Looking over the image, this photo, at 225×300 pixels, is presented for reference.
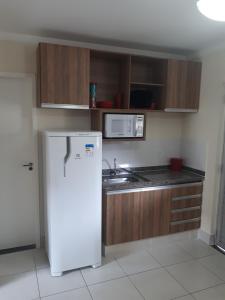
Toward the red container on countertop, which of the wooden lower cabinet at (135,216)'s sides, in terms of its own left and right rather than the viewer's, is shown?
left

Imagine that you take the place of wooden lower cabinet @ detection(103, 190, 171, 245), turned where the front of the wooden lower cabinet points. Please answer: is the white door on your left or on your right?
on your right

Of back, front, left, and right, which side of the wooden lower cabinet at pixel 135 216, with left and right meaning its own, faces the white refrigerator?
right

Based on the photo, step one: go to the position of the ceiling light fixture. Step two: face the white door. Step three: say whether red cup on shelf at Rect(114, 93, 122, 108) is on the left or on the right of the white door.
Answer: right

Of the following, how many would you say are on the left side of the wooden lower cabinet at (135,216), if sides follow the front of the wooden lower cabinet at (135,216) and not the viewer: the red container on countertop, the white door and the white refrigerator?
1

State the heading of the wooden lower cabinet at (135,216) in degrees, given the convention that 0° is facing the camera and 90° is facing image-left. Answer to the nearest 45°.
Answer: approximately 315°
